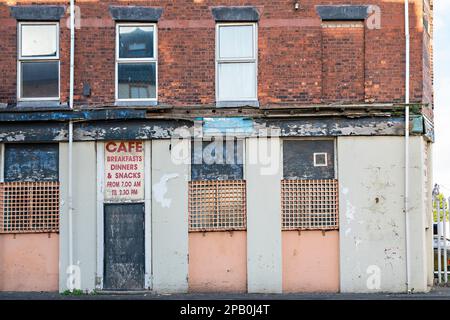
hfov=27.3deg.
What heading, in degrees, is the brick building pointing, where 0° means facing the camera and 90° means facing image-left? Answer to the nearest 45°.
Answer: approximately 0°
